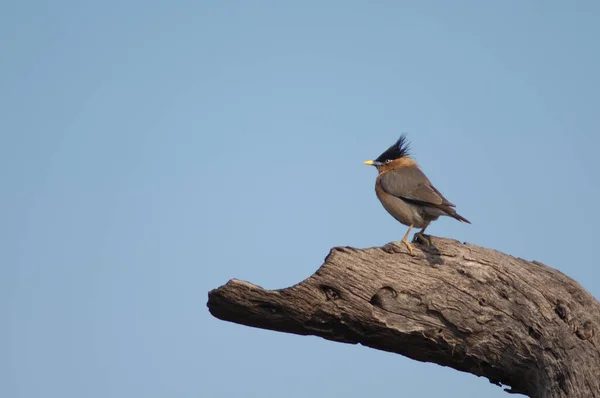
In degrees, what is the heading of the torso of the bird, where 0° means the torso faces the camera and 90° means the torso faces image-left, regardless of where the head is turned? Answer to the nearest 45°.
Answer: approximately 90°
